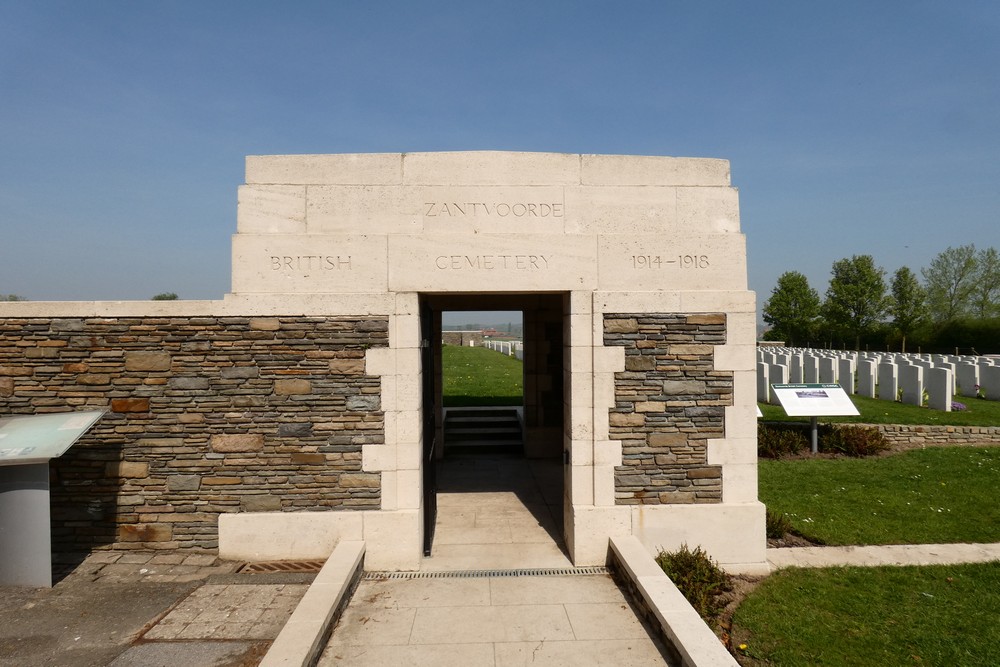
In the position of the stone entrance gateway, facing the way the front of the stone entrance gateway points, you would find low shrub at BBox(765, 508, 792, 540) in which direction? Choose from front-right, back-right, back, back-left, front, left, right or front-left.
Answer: left

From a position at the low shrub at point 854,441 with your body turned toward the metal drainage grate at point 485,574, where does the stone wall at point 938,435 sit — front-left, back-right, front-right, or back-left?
back-left

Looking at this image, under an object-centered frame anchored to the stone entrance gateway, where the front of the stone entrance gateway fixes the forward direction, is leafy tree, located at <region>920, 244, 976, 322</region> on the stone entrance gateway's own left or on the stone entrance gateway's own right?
on the stone entrance gateway's own left

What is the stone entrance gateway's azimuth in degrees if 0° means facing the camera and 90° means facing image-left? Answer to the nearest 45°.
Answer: approximately 0°

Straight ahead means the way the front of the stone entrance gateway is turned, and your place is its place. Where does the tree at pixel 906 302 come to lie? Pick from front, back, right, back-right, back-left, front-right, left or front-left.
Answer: back-left

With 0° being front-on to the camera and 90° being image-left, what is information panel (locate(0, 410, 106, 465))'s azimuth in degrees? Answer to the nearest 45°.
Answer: approximately 0°

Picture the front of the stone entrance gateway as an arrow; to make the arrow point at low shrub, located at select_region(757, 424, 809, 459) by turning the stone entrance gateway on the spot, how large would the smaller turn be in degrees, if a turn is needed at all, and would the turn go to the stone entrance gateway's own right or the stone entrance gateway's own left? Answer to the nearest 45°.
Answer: approximately 135° to the stone entrance gateway's own left

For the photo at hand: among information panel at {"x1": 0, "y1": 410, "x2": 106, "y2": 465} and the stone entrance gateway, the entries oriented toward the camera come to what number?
2

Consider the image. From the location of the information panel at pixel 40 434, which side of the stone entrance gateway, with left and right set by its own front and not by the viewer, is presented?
right

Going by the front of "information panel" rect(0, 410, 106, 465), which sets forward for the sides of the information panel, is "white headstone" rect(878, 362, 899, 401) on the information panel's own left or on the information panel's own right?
on the information panel's own left
